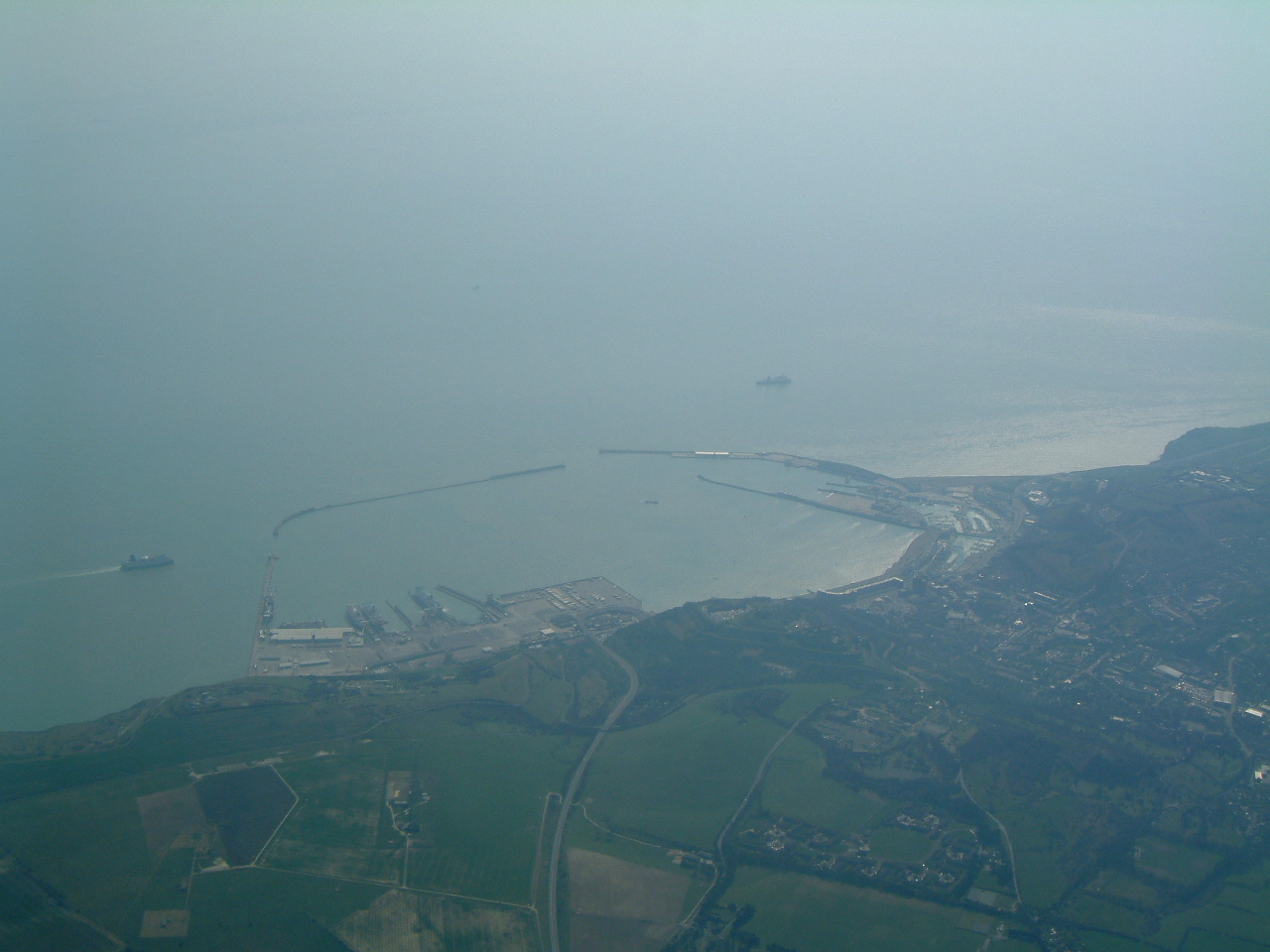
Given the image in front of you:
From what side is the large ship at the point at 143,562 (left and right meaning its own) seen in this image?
right

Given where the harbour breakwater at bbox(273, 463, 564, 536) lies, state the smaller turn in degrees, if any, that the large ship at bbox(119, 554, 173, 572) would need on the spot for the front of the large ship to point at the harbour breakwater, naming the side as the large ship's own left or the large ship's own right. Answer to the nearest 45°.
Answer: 0° — it already faces it
